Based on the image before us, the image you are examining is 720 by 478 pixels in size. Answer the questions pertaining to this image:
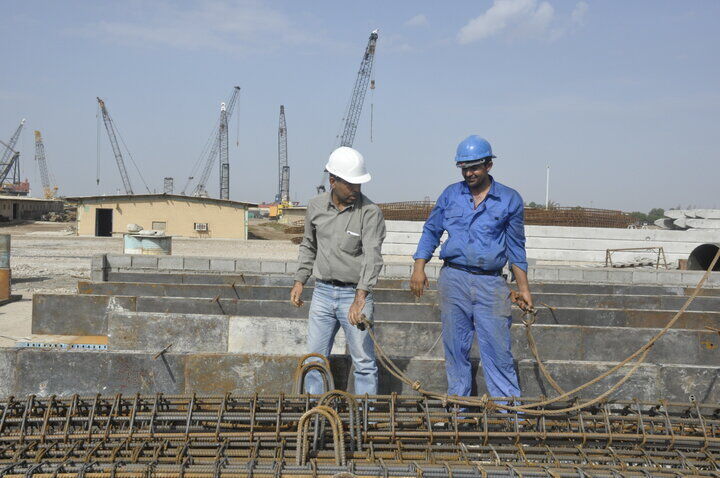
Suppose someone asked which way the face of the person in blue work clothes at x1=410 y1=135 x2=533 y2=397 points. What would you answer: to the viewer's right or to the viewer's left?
to the viewer's left

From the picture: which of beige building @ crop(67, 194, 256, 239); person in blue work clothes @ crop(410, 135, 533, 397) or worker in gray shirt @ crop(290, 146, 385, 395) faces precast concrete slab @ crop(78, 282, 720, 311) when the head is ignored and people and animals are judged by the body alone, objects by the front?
the beige building

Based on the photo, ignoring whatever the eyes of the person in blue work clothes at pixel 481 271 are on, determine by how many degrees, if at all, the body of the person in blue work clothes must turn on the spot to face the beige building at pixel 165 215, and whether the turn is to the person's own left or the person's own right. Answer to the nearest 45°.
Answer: approximately 135° to the person's own right

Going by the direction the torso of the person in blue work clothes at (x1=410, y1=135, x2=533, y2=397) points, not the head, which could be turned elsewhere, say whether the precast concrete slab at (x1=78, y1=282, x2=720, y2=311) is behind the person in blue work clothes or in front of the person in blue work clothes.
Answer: behind

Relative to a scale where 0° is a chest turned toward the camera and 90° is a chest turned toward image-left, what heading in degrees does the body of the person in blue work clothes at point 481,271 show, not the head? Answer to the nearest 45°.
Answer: approximately 0°

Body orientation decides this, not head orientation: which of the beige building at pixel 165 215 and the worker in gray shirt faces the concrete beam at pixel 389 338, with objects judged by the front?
the beige building

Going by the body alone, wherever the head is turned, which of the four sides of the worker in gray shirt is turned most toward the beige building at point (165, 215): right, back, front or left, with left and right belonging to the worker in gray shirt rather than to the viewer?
back

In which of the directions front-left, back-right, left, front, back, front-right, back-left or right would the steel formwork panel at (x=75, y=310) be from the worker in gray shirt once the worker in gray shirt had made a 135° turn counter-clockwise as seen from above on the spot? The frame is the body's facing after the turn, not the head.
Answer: left
